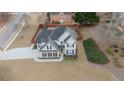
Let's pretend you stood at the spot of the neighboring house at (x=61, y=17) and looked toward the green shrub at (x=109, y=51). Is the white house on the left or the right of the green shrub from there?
right

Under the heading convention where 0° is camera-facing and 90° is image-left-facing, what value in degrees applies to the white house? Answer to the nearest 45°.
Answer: approximately 0°

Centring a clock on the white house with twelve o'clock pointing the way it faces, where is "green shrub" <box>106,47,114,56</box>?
The green shrub is roughly at 9 o'clock from the white house.

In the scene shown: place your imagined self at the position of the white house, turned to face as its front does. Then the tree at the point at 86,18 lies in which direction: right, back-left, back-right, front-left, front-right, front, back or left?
back-left

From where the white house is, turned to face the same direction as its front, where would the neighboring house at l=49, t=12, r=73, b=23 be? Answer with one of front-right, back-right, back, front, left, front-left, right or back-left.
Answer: back
